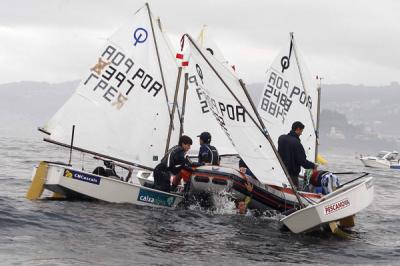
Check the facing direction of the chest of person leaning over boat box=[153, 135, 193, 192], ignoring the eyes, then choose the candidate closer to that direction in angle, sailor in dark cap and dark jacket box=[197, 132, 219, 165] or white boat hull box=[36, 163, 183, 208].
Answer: the sailor in dark cap and dark jacket

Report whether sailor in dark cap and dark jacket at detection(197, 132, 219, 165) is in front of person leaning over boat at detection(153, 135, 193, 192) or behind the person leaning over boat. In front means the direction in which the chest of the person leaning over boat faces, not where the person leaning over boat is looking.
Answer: in front

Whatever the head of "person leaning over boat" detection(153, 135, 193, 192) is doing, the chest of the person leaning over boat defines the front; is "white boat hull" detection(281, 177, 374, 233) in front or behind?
in front

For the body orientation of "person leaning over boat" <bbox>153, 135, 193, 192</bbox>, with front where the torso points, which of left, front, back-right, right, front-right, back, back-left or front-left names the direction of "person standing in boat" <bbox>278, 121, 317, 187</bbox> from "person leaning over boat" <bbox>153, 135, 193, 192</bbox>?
front

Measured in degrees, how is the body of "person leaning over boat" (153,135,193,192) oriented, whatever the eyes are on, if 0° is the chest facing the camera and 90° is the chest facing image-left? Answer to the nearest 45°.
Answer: approximately 270°

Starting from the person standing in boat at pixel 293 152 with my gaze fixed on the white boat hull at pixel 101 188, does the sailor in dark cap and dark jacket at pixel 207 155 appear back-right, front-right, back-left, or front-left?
front-right
